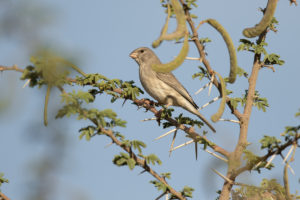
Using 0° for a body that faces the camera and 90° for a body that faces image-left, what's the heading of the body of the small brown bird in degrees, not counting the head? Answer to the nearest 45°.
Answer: approximately 90°

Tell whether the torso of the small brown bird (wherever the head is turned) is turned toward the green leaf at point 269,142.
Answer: no
